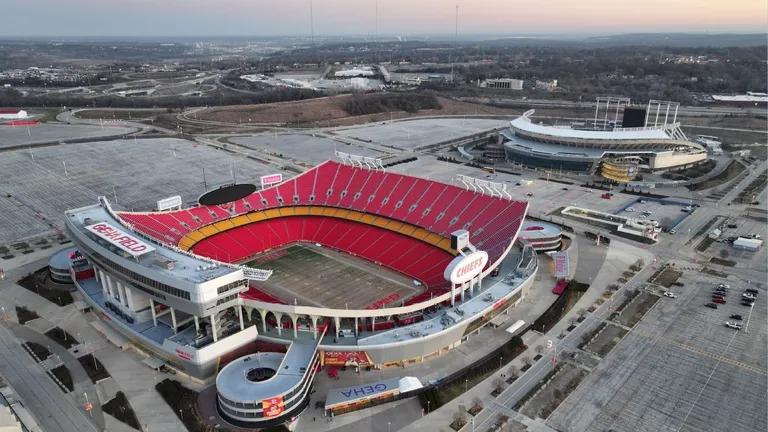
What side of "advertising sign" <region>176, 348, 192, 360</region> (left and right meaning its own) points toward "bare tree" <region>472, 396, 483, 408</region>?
left

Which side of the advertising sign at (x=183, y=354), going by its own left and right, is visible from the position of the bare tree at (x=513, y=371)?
left

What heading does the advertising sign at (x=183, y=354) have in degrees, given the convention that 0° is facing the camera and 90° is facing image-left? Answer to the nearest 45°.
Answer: approximately 45°

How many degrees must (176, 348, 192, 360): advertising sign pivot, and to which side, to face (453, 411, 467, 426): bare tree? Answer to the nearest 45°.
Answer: approximately 90° to its left

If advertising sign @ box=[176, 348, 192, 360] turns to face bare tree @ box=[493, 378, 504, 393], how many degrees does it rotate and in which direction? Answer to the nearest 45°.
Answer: approximately 90° to its left
